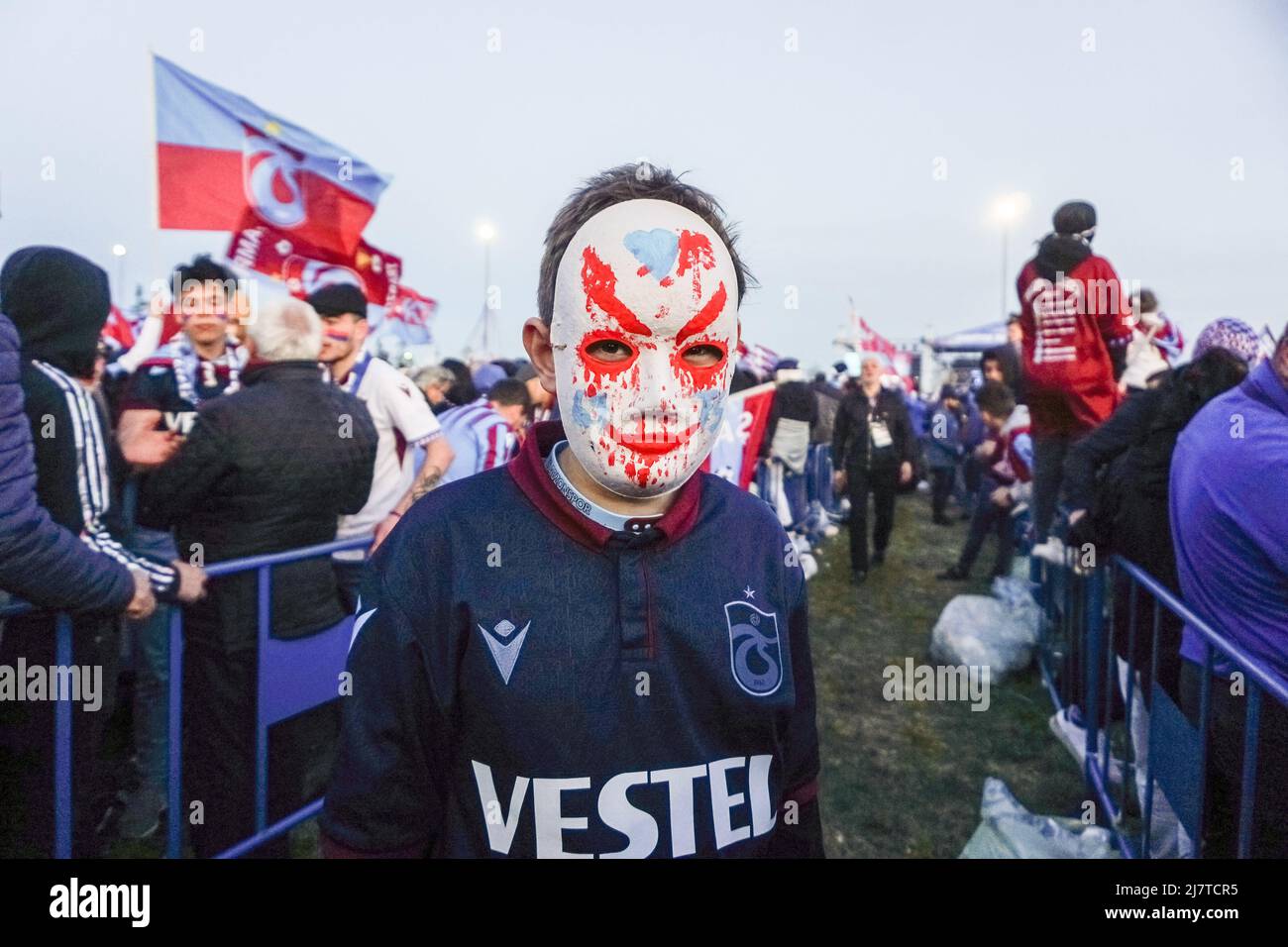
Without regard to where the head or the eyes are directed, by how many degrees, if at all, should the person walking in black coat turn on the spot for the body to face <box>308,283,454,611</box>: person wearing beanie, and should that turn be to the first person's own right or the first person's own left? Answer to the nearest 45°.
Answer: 0° — they already face them

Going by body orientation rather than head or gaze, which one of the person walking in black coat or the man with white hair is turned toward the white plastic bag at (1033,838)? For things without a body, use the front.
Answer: the person walking in black coat

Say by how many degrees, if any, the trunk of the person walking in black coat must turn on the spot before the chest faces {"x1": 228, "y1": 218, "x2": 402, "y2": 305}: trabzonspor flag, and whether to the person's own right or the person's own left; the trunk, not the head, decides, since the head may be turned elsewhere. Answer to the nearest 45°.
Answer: approximately 45° to the person's own right

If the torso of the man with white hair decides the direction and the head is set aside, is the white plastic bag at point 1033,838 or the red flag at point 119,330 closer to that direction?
the red flag

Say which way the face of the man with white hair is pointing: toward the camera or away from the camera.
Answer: away from the camera

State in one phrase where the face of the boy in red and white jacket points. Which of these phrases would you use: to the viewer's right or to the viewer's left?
to the viewer's left

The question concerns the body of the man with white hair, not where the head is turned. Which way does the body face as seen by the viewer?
away from the camera

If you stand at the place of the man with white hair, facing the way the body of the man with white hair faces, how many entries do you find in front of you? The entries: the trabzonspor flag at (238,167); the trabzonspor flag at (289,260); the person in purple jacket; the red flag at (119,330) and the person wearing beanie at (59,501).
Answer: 3

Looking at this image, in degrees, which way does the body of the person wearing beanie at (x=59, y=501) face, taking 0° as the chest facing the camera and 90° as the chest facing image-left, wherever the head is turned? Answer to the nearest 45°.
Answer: approximately 225°

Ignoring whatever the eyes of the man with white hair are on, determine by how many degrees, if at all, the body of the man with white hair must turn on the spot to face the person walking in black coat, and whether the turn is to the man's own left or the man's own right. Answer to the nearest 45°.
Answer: approximately 45° to the man's own right

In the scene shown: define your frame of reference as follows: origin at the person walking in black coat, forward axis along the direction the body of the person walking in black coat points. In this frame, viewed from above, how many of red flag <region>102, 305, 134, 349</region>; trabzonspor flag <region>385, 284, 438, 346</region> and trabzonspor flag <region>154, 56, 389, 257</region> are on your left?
0

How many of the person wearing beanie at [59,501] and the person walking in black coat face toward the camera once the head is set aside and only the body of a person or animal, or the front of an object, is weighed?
1

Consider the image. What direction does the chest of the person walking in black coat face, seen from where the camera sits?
toward the camera

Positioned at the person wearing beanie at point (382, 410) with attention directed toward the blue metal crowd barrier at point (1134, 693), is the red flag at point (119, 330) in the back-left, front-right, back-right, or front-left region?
back-left
